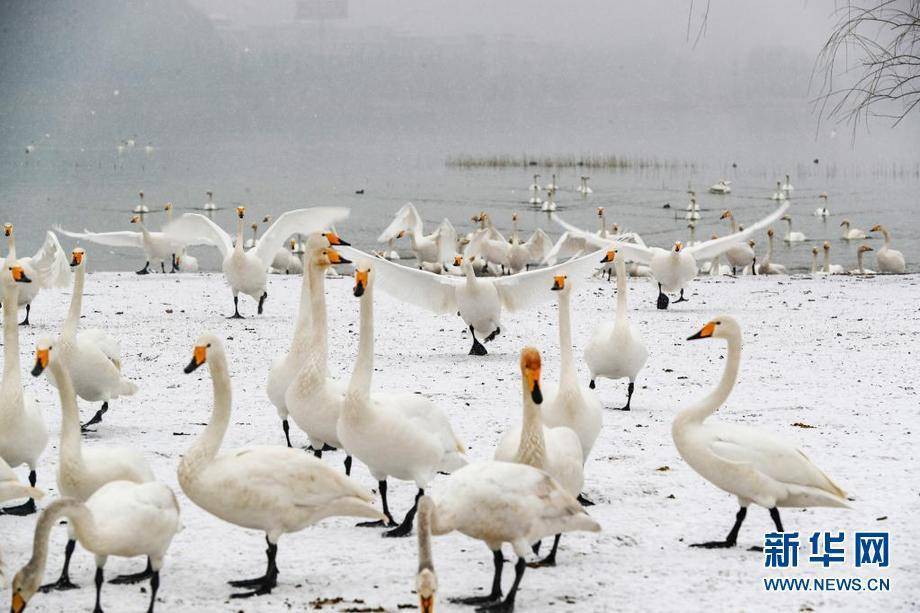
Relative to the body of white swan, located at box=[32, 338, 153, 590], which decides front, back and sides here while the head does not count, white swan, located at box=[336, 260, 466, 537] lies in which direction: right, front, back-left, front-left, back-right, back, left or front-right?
back-left

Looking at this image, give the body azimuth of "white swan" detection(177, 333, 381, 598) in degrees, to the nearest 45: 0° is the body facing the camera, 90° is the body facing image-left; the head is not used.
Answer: approximately 90°

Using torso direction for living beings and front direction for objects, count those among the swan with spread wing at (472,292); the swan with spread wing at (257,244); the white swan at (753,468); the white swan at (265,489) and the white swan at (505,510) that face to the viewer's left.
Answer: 3

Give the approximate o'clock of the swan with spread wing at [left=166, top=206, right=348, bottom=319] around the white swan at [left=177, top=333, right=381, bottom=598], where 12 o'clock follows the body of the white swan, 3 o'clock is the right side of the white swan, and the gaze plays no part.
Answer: The swan with spread wing is roughly at 3 o'clock from the white swan.

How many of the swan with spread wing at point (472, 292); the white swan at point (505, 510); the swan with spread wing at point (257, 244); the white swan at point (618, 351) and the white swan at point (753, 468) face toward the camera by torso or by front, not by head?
3

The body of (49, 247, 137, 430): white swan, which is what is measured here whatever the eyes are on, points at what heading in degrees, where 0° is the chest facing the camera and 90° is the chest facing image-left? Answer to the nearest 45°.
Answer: approximately 45°

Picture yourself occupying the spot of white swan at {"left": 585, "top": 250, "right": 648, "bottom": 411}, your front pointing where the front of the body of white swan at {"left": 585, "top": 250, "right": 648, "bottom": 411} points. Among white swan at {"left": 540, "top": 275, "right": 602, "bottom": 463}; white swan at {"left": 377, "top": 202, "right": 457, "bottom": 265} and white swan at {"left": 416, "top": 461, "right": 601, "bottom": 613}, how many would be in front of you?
2

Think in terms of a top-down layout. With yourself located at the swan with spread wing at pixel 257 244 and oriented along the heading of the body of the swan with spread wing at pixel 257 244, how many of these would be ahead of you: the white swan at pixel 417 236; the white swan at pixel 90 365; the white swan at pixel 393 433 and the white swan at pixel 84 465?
3

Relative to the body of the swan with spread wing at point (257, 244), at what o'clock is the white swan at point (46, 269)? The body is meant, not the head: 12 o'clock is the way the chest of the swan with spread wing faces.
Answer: The white swan is roughly at 3 o'clock from the swan with spread wing.

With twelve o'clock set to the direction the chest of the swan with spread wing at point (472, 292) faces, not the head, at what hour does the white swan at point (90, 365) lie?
The white swan is roughly at 1 o'clock from the swan with spread wing.
